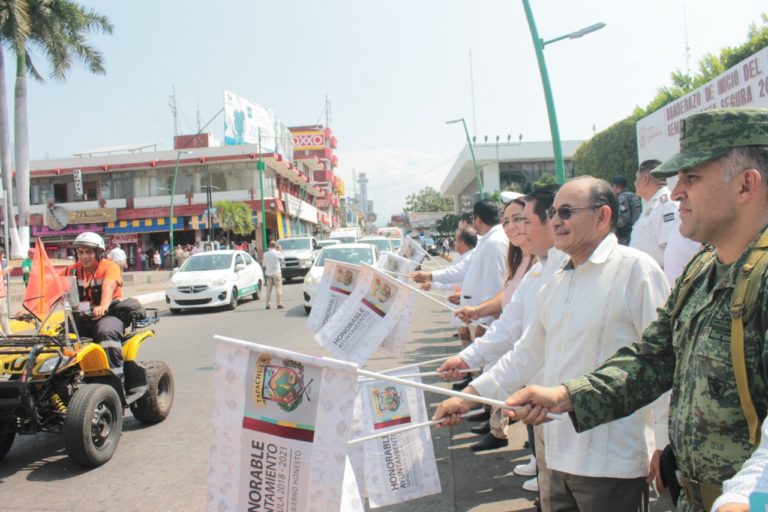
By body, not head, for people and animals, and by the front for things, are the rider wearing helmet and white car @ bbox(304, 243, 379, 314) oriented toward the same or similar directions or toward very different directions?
same or similar directions

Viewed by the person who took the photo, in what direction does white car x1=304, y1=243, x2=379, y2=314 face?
facing the viewer and to the left of the viewer

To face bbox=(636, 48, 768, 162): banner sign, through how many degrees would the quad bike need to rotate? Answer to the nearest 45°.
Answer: approximately 135° to its left

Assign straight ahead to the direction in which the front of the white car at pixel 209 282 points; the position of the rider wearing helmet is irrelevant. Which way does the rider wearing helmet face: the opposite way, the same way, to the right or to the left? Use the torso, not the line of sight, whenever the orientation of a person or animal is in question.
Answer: the same way

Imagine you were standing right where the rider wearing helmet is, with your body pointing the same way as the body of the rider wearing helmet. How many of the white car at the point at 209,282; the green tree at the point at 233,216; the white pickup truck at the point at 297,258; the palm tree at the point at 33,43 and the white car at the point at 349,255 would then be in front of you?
0

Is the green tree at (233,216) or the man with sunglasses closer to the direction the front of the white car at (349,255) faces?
the man with sunglasses

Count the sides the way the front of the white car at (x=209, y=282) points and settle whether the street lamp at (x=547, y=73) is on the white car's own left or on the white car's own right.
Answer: on the white car's own left

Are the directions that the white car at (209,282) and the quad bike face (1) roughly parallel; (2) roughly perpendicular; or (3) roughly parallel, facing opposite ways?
roughly parallel

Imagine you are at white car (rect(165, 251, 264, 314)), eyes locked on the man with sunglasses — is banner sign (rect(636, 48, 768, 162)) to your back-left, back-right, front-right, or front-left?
front-left

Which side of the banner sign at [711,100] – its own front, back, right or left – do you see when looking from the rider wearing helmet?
front

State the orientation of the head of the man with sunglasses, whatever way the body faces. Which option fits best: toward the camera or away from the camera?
toward the camera

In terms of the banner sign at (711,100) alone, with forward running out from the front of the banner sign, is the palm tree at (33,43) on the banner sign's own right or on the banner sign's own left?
on the banner sign's own right
